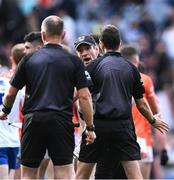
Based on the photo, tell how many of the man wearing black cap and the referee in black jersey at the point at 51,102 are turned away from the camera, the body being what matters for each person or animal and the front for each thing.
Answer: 1

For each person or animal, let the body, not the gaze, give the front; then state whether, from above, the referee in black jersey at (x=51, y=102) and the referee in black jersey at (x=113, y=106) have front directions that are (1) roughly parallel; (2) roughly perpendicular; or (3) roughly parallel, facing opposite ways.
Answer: roughly parallel

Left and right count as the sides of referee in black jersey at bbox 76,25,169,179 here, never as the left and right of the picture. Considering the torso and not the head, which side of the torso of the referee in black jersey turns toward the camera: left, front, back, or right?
back

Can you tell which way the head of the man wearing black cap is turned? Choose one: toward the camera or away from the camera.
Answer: toward the camera

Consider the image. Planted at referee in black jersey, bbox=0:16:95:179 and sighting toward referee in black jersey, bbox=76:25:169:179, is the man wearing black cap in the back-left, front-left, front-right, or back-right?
front-left

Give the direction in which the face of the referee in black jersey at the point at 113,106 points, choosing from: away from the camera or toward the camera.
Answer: away from the camera

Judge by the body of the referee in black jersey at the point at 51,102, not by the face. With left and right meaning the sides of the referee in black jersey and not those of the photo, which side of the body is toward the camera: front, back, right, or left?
back

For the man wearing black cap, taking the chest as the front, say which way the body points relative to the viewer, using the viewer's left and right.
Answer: facing the viewer and to the left of the viewer

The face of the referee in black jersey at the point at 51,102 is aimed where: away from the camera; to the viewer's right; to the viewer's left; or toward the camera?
away from the camera

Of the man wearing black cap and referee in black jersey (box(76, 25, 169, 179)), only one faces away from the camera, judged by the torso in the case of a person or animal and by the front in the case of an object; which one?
the referee in black jersey
